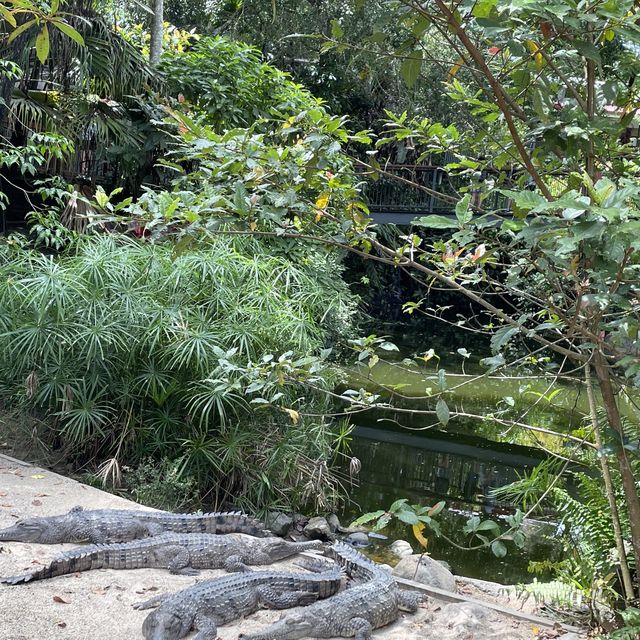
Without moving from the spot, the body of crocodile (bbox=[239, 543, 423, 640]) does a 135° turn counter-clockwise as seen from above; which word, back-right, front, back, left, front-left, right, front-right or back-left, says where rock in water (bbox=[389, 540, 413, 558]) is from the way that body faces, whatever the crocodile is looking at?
left

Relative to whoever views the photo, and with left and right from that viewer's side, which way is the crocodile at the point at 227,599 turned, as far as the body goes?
facing the viewer and to the left of the viewer

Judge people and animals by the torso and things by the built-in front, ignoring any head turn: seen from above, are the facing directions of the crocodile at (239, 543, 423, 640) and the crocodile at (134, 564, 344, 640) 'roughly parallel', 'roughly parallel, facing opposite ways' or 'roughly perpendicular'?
roughly parallel

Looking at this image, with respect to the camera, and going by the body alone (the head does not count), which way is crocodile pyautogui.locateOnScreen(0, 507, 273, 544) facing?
to the viewer's left

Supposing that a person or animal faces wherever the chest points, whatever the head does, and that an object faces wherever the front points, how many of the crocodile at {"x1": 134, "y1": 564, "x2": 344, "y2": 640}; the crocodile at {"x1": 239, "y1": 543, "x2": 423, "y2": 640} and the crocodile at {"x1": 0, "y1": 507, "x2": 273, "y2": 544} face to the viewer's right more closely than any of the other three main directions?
0

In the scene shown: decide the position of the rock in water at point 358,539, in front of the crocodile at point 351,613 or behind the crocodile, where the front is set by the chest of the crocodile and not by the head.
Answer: behind

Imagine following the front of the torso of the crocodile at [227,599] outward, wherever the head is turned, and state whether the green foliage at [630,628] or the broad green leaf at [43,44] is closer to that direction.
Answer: the broad green leaf
